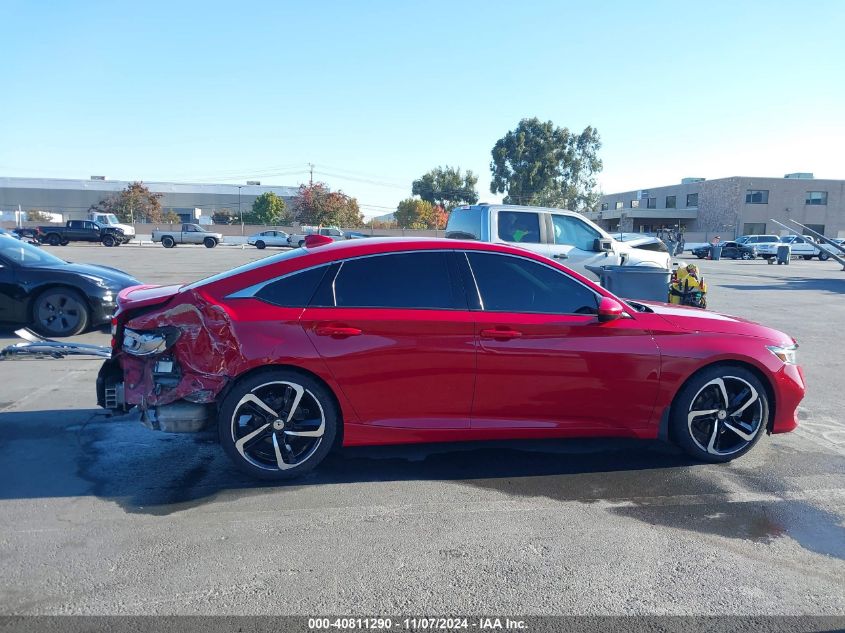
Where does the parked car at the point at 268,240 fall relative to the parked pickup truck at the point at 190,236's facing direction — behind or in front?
in front

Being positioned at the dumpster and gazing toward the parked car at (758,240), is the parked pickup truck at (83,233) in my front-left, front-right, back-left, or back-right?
front-left

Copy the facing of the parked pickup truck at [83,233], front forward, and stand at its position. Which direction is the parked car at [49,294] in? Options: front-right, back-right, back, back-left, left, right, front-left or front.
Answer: right

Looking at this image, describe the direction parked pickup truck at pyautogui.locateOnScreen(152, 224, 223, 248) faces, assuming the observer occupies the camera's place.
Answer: facing to the right of the viewer

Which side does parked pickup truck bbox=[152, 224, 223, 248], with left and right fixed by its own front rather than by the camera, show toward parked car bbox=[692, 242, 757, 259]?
front

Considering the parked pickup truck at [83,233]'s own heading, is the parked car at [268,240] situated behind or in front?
in front

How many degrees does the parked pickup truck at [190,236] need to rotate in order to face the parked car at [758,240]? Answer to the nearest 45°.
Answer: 0° — it already faces it

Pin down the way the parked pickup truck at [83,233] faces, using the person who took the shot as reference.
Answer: facing to the right of the viewer

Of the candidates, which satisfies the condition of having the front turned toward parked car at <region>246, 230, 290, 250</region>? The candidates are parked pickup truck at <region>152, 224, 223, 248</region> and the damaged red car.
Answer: parked pickup truck at <region>152, 224, 223, 248</region>

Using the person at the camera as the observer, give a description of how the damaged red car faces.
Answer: facing to the right of the viewer

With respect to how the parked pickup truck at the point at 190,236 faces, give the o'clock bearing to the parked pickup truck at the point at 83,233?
the parked pickup truck at the point at 83,233 is roughly at 5 o'clock from the parked pickup truck at the point at 190,236.
